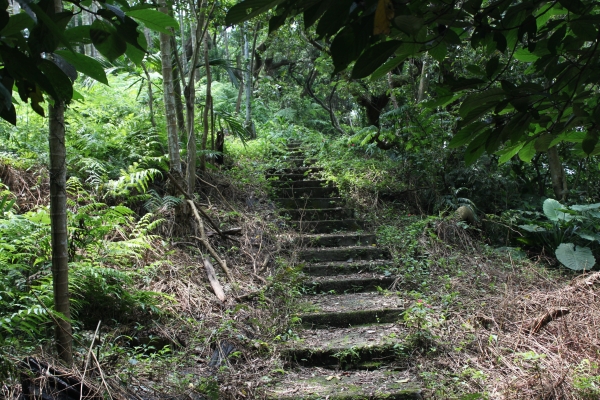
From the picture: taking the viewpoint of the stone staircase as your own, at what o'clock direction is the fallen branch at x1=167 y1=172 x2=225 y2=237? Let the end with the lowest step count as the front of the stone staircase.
The fallen branch is roughly at 4 o'clock from the stone staircase.

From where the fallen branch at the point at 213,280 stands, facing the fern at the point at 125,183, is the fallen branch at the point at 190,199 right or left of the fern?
right

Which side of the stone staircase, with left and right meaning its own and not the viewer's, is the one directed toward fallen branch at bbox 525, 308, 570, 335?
left

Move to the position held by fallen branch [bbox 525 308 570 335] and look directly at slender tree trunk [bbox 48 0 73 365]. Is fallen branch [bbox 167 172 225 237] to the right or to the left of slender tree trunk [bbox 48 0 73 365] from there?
right

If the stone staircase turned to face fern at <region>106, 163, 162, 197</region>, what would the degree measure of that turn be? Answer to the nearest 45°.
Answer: approximately 90° to its right

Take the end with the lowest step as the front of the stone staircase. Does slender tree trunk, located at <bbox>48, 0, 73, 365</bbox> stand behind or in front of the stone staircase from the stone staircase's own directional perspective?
in front

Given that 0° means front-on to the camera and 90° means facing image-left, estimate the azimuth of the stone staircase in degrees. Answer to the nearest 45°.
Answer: approximately 0°

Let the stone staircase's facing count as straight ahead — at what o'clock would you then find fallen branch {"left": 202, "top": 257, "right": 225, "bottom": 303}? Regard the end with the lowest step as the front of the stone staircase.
The fallen branch is roughly at 3 o'clock from the stone staircase.

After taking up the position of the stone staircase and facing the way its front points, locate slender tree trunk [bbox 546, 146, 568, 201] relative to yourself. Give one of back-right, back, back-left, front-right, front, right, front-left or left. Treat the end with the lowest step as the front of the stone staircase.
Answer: back-left

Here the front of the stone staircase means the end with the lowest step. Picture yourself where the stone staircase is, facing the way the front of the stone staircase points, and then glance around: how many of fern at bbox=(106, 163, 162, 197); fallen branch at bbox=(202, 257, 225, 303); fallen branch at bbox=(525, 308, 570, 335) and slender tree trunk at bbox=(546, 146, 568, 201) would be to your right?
2

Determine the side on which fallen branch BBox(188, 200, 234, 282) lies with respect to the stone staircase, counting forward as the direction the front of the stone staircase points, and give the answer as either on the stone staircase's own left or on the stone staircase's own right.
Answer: on the stone staircase's own right
